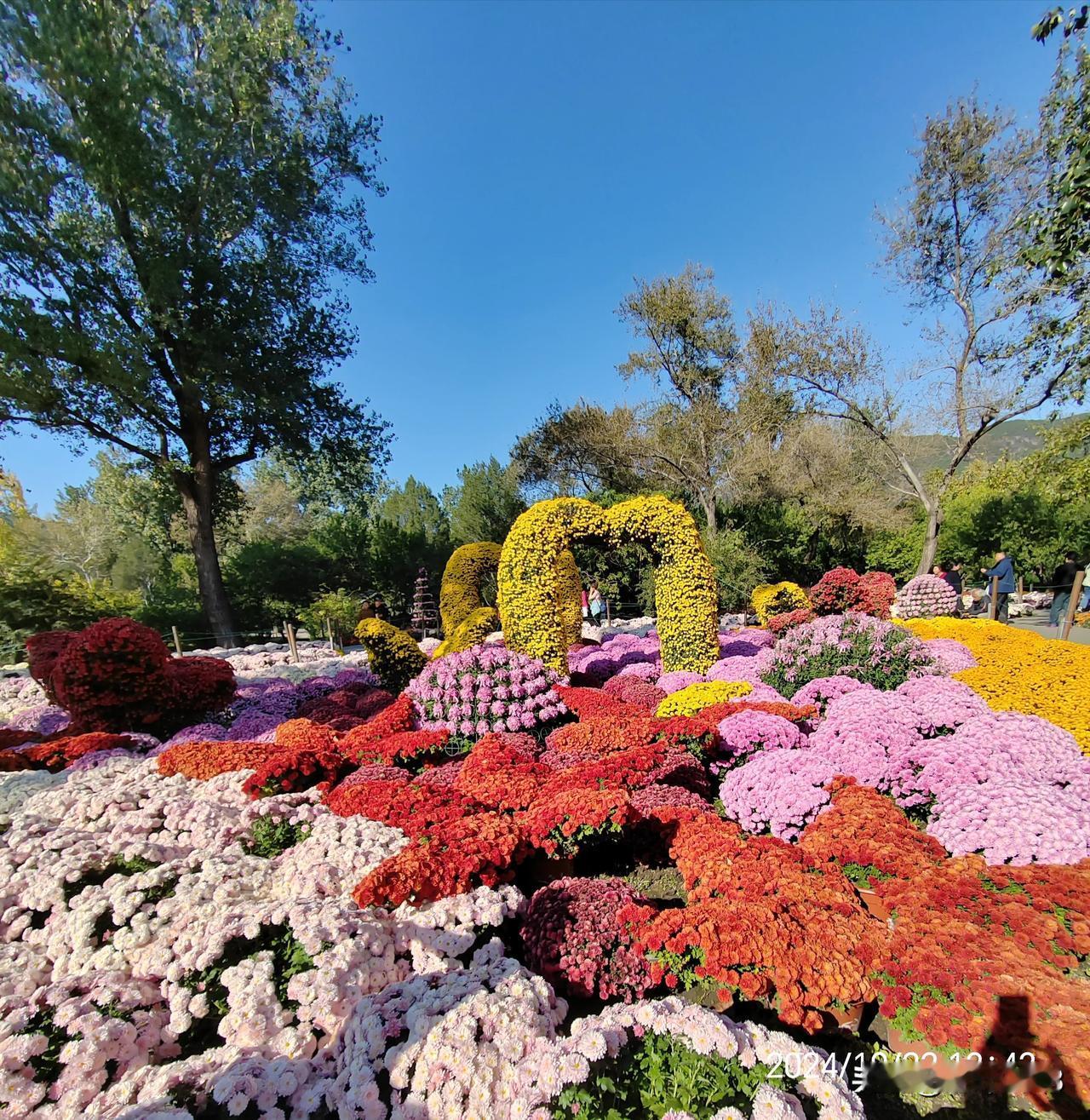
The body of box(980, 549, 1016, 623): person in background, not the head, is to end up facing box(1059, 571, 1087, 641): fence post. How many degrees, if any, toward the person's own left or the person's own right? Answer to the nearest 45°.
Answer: approximately 90° to the person's own left

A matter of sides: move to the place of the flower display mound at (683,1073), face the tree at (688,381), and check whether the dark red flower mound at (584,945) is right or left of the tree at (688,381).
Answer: left
